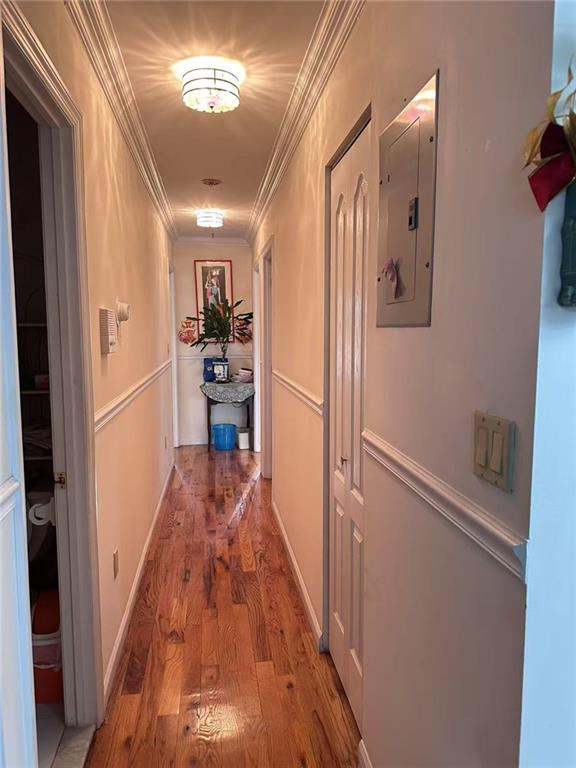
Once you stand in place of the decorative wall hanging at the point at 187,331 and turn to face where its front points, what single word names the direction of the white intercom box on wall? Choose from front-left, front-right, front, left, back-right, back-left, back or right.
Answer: front

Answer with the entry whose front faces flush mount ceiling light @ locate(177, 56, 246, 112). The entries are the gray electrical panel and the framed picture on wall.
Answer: the framed picture on wall

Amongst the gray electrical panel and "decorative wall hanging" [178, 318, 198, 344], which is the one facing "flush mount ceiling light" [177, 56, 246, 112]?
the decorative wall hanging

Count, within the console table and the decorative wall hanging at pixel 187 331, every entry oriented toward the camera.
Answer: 2

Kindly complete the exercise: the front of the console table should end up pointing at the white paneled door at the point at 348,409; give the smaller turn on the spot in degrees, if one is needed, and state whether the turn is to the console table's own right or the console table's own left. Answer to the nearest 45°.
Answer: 0° — it already faces it

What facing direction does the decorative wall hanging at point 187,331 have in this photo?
toward the camera

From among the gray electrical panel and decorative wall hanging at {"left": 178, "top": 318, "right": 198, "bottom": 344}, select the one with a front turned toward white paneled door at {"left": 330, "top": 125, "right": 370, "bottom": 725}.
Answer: the decorative wall hanging

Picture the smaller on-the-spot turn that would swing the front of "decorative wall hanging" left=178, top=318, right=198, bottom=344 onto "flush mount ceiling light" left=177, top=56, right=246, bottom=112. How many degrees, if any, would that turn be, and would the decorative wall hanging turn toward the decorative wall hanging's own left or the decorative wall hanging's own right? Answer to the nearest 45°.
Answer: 0° — it already faces it

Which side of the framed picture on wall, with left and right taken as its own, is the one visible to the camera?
front

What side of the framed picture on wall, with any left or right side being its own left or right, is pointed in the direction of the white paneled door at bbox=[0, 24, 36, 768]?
front

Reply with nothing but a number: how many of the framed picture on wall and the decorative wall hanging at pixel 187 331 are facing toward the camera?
2

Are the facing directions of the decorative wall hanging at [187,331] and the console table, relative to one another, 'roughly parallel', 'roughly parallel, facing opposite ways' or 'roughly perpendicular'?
roughly parallel

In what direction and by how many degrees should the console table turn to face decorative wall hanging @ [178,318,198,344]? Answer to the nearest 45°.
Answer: approximately 135° to its right

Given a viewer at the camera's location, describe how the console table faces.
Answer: facing the viewer

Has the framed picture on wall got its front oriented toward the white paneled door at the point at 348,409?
yes

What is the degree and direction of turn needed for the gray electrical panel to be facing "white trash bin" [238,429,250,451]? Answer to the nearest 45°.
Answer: approximately 135° to its right

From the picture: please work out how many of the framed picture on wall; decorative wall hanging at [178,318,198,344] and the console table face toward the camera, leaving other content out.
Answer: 3

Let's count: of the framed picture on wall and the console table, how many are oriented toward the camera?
2
